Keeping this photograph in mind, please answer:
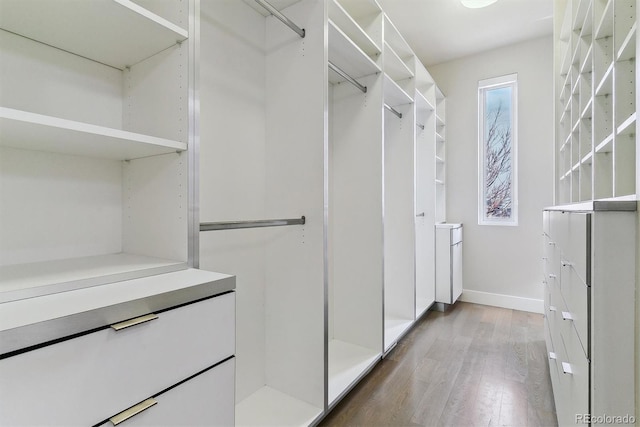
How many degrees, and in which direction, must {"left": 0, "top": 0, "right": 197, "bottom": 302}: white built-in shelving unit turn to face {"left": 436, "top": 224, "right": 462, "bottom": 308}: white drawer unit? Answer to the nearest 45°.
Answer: approximately 45° to its left

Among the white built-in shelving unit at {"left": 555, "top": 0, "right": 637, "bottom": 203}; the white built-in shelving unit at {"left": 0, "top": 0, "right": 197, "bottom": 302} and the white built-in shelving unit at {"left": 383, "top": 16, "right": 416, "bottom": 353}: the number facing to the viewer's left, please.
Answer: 1

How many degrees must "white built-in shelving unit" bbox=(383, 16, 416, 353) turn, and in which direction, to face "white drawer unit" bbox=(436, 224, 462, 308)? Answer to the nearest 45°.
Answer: approximately 45° to its left

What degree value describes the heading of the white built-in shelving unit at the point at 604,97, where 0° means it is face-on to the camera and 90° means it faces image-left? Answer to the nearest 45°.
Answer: approximately 90°

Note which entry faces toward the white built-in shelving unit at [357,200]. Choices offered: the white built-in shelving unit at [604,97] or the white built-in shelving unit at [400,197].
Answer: the white built-in shelving unit at [604,97]

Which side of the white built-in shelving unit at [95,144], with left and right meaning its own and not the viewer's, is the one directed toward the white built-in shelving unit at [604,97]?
front

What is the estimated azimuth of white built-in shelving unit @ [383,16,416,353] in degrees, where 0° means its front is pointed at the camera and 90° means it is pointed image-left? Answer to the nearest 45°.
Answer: approximately 270°

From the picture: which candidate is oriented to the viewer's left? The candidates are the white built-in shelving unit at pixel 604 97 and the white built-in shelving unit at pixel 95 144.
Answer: the white built-in shelving unit at pixel 604 97

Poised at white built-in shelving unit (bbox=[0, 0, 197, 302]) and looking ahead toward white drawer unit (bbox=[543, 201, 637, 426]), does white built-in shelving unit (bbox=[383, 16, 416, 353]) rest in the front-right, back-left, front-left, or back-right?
front-left

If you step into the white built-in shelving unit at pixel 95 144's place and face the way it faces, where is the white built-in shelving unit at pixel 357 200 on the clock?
the white built-in shelving unit at pixel 357 200 is roughly at 10 o'clock from the white built-in shelving unit at pixel 95 144.

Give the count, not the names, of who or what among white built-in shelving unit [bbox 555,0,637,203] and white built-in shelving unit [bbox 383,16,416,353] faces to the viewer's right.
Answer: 1

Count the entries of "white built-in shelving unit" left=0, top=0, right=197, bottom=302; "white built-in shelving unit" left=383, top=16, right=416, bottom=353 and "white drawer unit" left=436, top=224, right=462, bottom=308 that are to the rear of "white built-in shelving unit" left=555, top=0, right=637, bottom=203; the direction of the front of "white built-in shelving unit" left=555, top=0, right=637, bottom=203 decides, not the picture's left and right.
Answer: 0

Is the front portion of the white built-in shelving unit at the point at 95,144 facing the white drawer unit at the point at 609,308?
yes

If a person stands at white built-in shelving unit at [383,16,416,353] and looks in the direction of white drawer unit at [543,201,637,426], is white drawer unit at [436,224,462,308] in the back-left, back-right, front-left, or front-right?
back-left

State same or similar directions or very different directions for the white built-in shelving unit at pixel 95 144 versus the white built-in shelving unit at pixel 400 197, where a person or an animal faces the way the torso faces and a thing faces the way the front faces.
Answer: same or similar directions

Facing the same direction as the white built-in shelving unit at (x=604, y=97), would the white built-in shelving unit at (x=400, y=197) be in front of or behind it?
in front

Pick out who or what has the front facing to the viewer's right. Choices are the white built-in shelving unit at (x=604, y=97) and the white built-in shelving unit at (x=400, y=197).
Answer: the white built-in shelving unit at (x=400, y=197)
